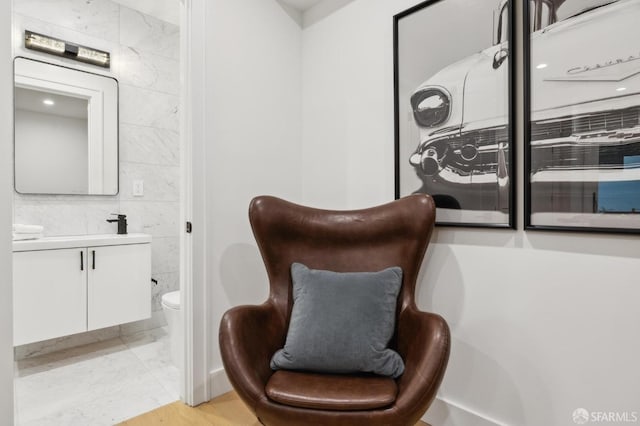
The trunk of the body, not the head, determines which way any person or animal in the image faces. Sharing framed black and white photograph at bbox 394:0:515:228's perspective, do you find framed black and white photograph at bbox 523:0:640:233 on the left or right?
on its left

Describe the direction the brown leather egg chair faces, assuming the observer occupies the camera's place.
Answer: facing the viewer

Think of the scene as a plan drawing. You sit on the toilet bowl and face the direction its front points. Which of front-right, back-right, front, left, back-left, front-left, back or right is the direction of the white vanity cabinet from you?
right

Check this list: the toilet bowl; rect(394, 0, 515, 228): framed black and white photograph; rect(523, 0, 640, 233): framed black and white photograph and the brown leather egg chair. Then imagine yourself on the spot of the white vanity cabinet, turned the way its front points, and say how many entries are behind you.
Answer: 0

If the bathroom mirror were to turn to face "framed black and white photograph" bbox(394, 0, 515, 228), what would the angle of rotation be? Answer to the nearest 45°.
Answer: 0° — it already faces it

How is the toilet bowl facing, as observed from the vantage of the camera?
facing the viewer and to the left of the viewer

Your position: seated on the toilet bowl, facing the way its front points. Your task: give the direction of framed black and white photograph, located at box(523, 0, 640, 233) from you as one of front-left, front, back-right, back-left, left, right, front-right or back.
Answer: left

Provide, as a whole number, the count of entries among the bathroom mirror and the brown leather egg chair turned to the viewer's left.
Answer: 0

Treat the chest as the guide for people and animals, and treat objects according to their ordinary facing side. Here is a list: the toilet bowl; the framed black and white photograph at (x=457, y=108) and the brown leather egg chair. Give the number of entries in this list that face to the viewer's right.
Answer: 0

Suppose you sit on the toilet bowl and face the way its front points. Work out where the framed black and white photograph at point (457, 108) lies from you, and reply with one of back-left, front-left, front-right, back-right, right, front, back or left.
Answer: left

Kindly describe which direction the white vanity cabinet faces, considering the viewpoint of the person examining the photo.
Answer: facing the viewer and to the right of the viewer

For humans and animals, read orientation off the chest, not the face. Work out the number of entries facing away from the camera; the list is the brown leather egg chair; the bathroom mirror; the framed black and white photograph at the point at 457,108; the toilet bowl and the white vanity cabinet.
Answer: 0

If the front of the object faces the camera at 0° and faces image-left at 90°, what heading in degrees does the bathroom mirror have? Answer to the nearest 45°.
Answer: approximately 315°

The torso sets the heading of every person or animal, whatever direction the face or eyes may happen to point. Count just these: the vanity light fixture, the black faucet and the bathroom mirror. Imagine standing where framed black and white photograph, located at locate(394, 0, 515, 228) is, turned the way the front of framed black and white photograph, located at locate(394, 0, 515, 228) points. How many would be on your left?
0

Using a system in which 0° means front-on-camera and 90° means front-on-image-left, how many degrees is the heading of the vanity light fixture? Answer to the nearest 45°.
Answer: approximately 315°
